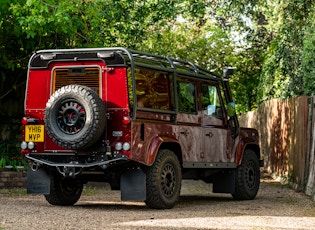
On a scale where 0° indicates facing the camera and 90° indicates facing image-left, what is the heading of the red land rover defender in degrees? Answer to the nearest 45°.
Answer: approximately 225°

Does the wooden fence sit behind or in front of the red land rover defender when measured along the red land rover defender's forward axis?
in front
